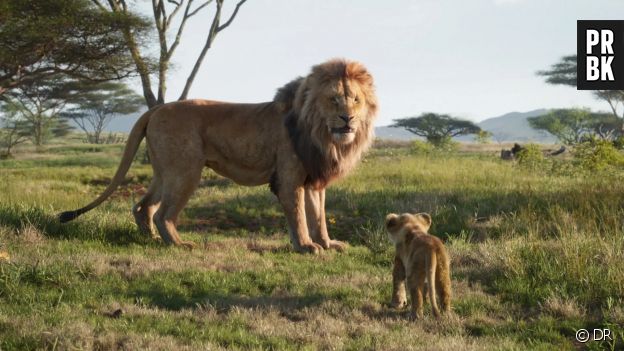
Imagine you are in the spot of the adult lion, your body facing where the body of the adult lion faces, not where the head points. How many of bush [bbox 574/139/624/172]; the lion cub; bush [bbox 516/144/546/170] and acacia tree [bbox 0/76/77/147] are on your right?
1

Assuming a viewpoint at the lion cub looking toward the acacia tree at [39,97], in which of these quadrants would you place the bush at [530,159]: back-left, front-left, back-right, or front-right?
front-right

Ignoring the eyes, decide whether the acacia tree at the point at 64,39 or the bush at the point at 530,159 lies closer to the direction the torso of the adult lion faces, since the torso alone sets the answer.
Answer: the bush

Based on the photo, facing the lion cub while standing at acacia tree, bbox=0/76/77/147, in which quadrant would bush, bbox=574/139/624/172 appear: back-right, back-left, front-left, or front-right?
front-left

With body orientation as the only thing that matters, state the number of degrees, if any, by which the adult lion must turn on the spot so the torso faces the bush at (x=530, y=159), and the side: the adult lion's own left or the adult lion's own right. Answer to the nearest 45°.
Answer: approximately 45° to the adult lion's own left

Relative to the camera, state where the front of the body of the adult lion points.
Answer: to the viewer's right

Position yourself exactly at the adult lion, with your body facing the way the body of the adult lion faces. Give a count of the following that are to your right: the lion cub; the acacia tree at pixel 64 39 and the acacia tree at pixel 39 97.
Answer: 1

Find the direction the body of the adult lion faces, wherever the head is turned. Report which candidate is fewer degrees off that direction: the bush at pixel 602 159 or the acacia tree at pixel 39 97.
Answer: the bush

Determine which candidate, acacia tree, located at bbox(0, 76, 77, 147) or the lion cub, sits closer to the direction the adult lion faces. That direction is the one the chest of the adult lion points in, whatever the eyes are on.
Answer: the lion cub

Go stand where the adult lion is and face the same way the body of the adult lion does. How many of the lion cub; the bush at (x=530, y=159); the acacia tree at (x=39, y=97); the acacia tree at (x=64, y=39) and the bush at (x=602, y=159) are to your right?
1

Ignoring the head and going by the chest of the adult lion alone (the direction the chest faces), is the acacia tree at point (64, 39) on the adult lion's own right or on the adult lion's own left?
on the adult lion's own left

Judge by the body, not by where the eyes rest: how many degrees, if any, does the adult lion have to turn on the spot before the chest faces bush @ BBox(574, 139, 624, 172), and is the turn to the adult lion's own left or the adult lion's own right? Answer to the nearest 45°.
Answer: approximately 45° to the adult lion's own left
